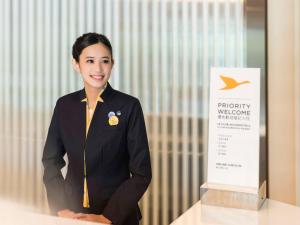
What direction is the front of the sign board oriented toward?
toward the camera

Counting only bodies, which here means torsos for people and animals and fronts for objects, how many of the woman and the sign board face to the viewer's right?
0

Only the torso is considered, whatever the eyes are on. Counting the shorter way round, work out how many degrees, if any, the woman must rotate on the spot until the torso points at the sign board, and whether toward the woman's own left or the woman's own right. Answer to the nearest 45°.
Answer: approximately 90° to the woman's own left

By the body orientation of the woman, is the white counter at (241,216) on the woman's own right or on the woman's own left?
on the woman's own left

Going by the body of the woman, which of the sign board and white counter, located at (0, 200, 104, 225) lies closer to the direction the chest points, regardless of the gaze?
the white counter

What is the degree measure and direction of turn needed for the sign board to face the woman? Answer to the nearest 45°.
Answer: approximately 135° to its right

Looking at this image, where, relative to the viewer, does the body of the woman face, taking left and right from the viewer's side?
facing the viewer and to the left of the viewer

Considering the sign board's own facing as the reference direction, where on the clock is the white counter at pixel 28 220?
The white counter is roughly at 2 o'clock from the sign board.
